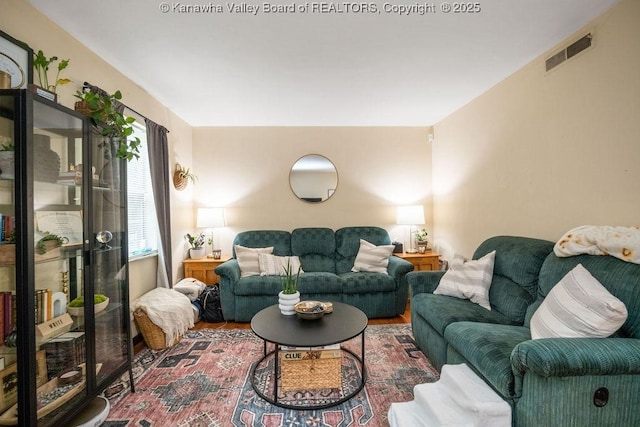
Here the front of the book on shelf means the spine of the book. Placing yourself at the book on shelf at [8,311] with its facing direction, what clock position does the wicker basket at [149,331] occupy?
The wicker basket is roughly at 9 o'clock from the book on shelf.

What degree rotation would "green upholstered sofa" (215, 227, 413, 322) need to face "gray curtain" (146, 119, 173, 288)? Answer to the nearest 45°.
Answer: approximately 90° to its right

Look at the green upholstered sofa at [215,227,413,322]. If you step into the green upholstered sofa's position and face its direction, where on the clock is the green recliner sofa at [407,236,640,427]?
The green recliner sofa is roughly at 11 o'clock from the green upholstered sofa.

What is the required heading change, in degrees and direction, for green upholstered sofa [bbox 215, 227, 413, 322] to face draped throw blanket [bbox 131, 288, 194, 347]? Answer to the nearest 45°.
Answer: approximately 90° to its right

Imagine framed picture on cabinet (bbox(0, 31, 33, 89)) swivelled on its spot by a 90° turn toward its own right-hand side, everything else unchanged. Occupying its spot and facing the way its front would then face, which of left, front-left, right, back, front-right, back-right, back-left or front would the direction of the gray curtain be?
back

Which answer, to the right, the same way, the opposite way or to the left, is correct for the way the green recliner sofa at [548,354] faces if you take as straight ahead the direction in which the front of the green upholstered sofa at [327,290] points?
to the right

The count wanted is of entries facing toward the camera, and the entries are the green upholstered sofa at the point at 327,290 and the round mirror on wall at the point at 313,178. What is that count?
2

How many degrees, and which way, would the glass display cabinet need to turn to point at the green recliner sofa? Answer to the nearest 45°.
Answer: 0° — it already faces it

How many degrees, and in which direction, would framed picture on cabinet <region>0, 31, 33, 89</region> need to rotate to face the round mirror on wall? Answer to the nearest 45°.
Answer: approximately 45° to its left

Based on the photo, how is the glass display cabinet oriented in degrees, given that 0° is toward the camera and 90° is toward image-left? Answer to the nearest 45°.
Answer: approximately 315°

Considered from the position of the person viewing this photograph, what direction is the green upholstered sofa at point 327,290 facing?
facing the viewer

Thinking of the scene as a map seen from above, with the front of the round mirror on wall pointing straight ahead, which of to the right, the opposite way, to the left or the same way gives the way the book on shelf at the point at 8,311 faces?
to the left

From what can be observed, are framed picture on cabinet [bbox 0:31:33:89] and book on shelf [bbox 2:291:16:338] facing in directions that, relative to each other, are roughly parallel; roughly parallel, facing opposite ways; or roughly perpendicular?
roughly parallel

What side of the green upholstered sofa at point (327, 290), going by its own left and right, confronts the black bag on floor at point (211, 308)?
right
